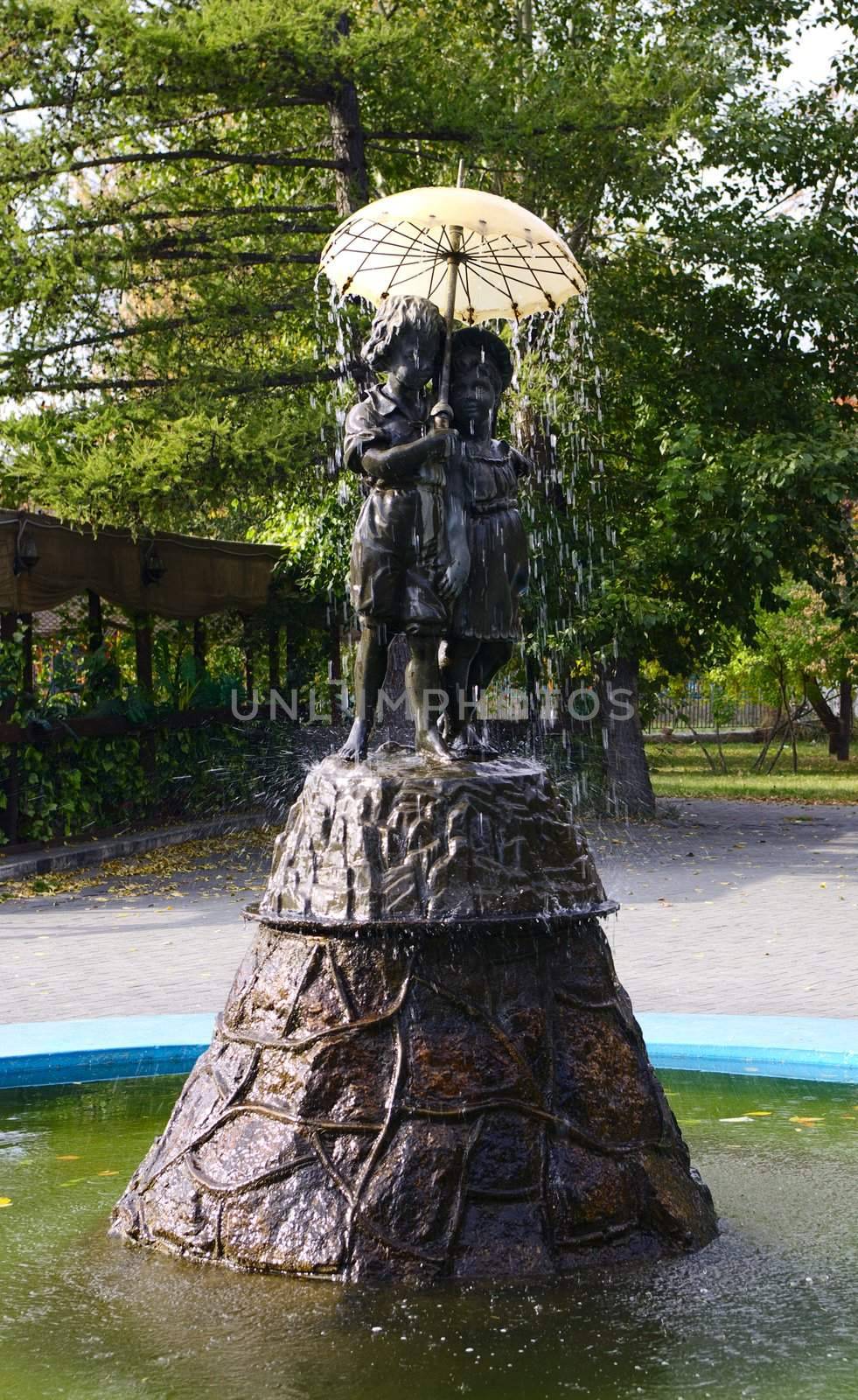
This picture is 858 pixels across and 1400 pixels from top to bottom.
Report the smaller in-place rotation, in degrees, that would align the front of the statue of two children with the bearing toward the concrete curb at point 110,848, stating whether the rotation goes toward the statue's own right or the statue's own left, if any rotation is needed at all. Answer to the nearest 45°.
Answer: approximately 180°

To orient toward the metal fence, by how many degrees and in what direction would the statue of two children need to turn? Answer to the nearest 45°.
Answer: approximately 180°

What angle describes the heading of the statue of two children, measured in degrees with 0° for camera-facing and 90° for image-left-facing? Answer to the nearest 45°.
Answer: approximately 0°

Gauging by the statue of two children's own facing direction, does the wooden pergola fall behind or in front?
behind
